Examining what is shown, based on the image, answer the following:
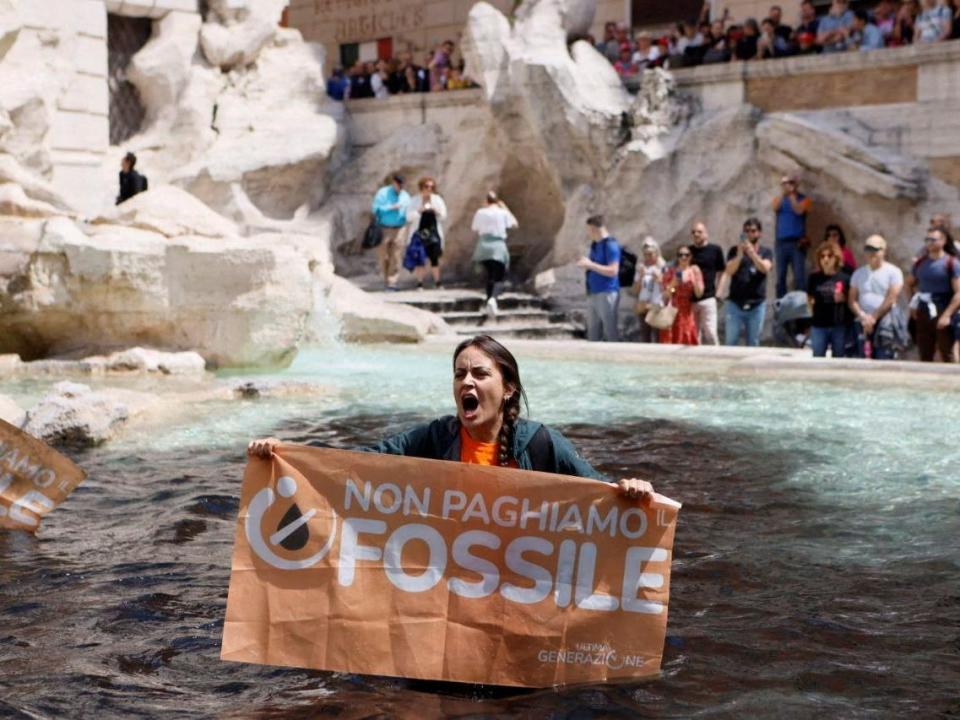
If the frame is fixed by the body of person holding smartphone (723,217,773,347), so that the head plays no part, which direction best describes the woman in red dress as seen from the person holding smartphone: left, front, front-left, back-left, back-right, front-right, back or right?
right

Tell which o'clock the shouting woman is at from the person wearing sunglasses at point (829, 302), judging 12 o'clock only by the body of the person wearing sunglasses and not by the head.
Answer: The shouting woman is roughly at 12 o'clock from the person wearing sunglasses.

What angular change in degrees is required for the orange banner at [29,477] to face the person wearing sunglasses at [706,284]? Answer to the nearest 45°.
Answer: approximately 135° to its left

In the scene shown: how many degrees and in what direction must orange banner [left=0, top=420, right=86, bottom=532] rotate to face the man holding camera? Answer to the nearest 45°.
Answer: approximately 135° to its left

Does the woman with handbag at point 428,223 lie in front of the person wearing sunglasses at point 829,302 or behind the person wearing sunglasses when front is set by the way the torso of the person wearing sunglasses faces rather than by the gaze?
behind

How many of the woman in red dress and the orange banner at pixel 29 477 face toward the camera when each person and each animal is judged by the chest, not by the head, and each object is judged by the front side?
2

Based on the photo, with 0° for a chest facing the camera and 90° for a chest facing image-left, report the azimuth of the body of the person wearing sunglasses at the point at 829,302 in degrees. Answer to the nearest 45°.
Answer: approximately 0°

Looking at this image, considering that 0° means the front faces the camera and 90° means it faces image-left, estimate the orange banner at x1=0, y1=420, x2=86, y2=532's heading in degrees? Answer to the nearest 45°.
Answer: approximately 0°
